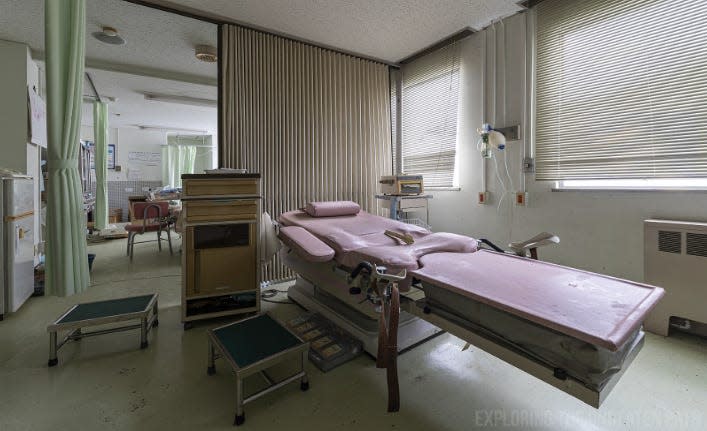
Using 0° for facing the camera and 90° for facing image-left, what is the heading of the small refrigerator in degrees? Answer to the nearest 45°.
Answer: approximately 315°

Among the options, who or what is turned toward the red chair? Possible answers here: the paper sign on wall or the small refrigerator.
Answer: the paper sign on wall

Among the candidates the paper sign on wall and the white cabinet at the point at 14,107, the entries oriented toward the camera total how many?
1

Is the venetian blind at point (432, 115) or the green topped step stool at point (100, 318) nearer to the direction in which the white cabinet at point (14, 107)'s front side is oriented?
the venetian blind

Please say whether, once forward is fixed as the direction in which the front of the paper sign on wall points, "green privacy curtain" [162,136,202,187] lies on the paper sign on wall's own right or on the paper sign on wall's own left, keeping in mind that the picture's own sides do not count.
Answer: on the paper sign on wall's own left

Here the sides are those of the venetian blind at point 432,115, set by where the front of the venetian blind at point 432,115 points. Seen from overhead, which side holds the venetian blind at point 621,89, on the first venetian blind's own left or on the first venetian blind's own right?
on the first venetian blind's own left

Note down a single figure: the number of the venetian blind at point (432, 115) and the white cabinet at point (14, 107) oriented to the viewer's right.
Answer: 1

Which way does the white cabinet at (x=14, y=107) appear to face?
to the viewer's right

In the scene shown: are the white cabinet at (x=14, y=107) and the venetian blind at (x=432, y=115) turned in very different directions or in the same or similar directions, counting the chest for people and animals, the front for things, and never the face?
very different directions

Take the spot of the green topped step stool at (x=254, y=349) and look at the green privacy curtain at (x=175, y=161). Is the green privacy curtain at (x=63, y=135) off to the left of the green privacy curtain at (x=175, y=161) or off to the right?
left

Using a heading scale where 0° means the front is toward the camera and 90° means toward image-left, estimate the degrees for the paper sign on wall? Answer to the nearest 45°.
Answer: approximately 0°
